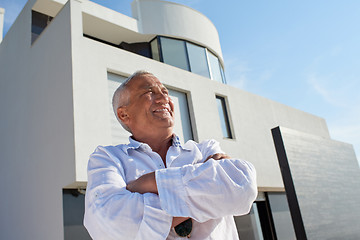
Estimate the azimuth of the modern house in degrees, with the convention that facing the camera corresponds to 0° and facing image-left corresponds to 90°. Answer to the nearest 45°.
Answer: approximately 315°

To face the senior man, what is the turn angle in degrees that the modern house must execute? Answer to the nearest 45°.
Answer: approximately 45° to its right

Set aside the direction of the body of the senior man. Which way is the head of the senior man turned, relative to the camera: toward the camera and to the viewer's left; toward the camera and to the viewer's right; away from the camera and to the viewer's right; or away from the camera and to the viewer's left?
toward the camera and to the viewer's right
